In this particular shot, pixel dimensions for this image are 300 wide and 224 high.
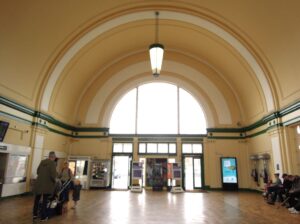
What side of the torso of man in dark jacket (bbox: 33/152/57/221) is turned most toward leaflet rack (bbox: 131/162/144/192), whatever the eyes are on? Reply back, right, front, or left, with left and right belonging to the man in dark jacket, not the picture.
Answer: front

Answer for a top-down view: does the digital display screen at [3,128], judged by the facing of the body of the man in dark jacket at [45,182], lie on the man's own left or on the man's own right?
on the man's own left

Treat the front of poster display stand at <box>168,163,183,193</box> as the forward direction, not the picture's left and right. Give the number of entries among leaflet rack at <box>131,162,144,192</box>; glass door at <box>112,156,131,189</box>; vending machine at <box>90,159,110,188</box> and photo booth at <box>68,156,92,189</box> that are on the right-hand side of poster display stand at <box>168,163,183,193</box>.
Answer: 4

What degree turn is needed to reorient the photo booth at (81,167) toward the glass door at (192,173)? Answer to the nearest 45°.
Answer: approximately 90° to its left

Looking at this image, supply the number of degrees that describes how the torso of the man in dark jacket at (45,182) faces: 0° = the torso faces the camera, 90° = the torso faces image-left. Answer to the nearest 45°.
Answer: approximately 225°

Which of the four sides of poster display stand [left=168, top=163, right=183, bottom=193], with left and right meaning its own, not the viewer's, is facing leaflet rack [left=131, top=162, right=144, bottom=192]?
right

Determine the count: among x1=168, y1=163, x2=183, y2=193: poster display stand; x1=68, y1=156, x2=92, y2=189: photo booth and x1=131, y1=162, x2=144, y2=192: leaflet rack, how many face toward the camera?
3

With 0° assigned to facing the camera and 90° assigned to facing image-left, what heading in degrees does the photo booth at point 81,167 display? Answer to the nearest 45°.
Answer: approximately 0°

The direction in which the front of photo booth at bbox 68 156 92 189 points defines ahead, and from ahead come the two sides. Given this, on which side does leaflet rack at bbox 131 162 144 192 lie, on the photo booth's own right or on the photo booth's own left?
on the photo booth's own left

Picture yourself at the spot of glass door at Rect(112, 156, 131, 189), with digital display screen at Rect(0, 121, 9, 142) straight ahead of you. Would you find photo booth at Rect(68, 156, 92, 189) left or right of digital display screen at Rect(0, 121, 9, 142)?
right

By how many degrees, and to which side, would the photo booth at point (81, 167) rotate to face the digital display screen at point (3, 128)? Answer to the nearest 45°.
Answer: approximately 45° to its right

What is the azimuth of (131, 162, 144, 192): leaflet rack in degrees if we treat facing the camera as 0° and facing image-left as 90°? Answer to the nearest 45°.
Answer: approximately 0°
